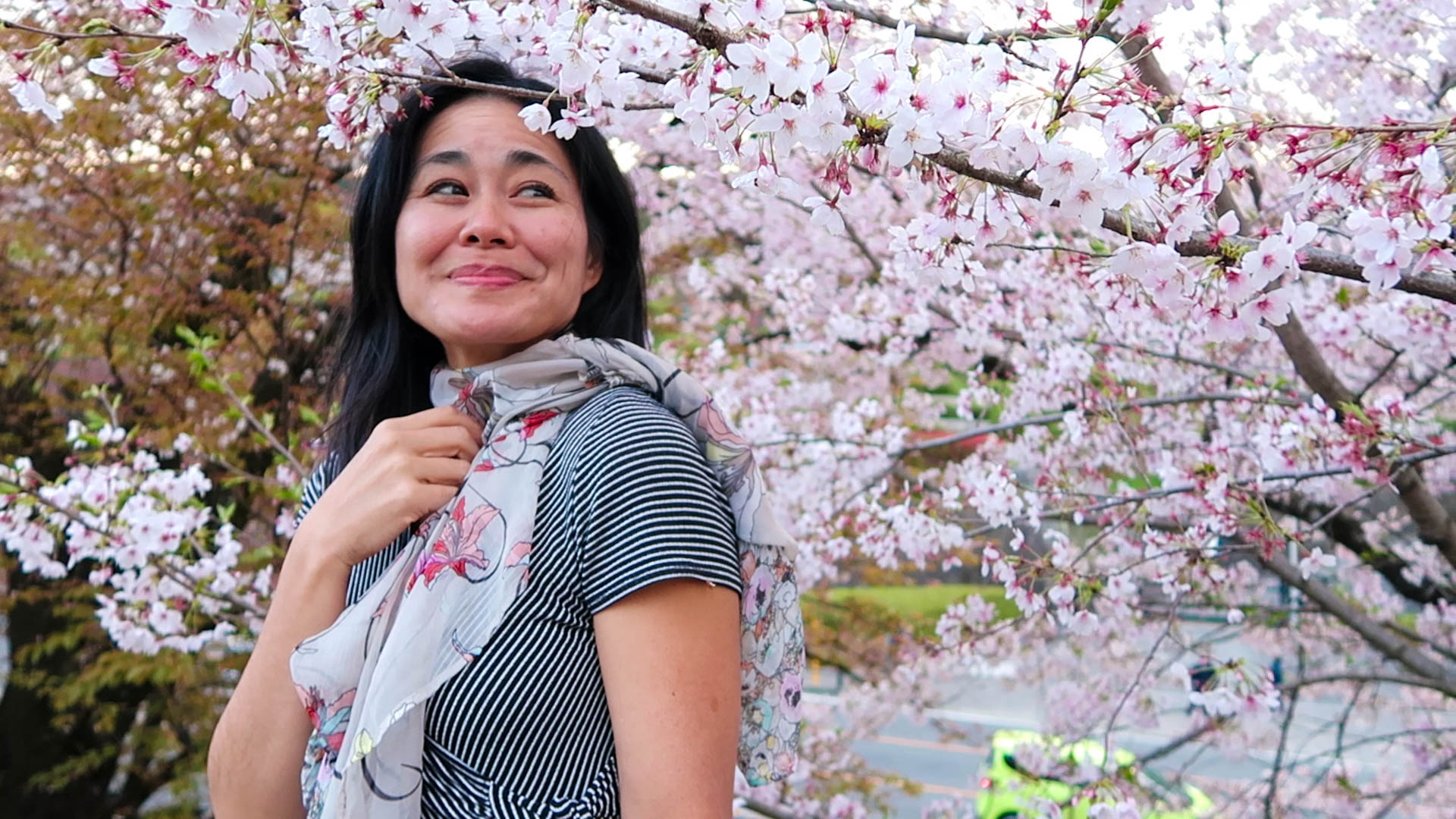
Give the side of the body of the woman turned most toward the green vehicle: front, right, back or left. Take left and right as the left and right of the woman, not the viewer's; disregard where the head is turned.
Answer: back
